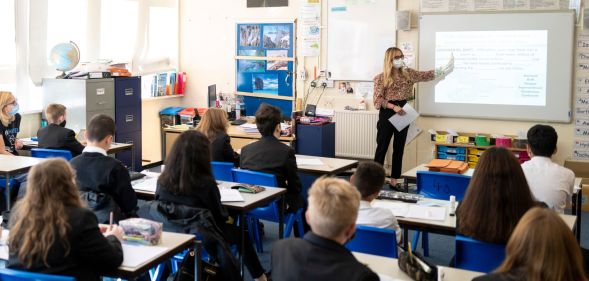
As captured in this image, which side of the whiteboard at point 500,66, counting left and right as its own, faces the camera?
front

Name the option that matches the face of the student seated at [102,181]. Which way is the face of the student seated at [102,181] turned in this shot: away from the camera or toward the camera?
away from the camera

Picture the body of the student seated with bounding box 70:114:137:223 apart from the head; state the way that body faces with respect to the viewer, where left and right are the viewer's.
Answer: facing away from the viewer and to the right of the viewer

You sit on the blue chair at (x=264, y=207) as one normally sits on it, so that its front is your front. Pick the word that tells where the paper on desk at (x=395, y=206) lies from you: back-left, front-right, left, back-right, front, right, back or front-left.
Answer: right

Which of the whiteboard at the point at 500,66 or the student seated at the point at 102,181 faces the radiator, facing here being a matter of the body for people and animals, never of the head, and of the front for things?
the student seated

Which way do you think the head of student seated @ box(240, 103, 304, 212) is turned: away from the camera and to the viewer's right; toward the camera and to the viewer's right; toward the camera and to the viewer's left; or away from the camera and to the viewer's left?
away from the camera and to the viewer's right

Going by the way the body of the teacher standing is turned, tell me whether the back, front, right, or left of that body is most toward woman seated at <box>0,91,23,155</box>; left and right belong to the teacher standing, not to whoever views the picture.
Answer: right

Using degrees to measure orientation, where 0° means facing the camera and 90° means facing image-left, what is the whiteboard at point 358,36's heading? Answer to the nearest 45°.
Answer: approximately 0°

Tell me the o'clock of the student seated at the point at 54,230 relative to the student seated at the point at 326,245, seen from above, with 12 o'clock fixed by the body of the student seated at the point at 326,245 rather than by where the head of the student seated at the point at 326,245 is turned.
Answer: the student seated at the point at 54,230 is roughly at 8 o'clock from the student seated at the point at 326,245.

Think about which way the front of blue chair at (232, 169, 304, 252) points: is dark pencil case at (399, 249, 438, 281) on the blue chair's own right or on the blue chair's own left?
on the blue chair's own right

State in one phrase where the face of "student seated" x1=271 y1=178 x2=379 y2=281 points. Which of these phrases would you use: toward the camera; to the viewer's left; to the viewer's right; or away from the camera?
away from the camera

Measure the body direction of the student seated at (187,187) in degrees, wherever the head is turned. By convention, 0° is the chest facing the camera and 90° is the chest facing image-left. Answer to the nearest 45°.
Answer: approximately 180°

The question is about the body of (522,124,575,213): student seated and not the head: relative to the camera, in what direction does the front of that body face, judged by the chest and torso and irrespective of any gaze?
away from the camera

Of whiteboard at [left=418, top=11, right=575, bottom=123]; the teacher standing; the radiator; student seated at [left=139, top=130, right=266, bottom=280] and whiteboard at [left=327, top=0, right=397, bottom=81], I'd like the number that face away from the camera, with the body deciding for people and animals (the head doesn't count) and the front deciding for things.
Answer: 1

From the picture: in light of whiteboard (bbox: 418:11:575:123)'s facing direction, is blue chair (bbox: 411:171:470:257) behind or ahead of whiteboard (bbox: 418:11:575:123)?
ahead

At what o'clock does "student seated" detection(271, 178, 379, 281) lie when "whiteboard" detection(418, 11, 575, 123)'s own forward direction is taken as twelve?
The student seated is roughly at 12 o'clock from the whiteboard.

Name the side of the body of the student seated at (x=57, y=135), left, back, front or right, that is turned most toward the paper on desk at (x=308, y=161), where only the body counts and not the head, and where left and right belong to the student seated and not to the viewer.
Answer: right

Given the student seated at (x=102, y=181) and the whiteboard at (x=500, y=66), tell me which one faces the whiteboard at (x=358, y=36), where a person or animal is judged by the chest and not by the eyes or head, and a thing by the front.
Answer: the student seated

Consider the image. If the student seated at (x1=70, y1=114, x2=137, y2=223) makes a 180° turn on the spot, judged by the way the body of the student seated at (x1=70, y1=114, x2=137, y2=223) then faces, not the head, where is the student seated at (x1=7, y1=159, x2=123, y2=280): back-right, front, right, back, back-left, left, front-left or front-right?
front-left
